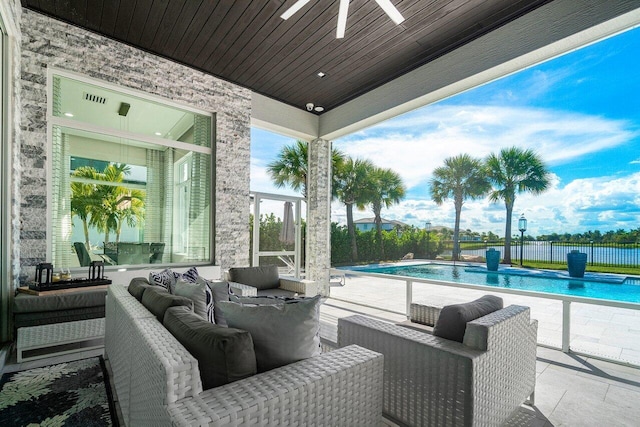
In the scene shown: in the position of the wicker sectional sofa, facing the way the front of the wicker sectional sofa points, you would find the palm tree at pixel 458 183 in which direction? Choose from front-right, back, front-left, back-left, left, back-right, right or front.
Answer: front

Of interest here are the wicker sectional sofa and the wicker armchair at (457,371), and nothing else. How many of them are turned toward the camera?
0

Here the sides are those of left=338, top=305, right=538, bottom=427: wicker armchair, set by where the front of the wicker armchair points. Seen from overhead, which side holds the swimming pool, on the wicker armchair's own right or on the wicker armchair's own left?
on the wicker armchair's own right

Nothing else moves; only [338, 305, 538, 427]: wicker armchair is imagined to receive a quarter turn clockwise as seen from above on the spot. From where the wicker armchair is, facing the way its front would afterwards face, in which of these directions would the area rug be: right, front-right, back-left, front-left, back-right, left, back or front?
back-left

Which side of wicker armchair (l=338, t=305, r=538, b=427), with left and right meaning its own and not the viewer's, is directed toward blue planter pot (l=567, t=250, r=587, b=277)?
right

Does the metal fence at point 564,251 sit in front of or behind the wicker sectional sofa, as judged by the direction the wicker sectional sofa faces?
in front

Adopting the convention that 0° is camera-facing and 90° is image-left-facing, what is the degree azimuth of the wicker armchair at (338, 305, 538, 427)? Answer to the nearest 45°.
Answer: approximately 135°

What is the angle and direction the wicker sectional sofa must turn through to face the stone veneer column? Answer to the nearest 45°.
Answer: approximately 45° to its left

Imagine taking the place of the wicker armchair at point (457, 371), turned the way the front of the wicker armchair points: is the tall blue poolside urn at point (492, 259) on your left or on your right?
on your right

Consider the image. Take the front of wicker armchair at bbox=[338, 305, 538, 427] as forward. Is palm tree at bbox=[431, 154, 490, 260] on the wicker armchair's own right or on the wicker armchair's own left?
on the wicker armchair's own right

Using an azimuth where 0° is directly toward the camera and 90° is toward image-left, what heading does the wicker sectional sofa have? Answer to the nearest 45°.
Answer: approximately 225°
